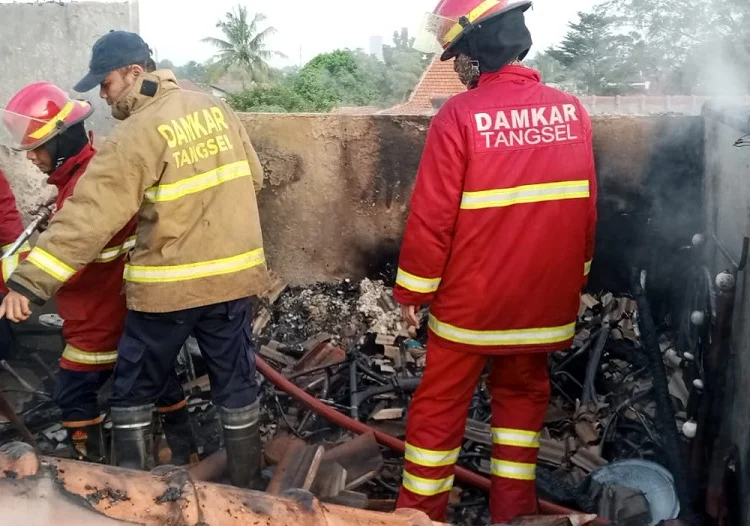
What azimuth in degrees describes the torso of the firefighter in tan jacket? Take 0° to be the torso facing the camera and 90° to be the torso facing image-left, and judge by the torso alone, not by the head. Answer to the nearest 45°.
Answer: approximately 135°

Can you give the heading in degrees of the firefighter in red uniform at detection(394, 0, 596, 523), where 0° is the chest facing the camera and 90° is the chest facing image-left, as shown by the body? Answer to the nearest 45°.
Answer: approximately 135°

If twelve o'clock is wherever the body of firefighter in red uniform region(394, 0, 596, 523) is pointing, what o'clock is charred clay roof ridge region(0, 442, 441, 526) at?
The charred clay roof ridge is roughly at 8 o'clock from the firefighter in red uniform.

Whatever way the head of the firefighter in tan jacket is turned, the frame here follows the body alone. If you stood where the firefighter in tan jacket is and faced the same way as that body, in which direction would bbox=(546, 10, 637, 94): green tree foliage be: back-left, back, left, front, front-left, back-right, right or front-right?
right

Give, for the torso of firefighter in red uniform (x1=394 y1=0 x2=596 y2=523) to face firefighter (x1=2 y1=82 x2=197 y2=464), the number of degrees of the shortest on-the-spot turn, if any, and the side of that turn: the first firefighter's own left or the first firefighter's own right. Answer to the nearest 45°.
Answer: approximately 45° to the first firefighter's own left

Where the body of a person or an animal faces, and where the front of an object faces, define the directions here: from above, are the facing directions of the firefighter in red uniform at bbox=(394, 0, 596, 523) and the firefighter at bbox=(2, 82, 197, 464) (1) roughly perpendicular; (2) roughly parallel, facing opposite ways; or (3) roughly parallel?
roughly perpendicular

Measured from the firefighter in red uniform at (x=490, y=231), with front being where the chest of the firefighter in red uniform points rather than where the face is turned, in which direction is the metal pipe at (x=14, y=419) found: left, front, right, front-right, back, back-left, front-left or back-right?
front-left

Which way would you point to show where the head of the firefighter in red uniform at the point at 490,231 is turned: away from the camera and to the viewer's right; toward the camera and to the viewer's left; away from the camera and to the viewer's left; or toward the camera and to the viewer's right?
away from the camera and to the viewer's left
